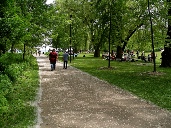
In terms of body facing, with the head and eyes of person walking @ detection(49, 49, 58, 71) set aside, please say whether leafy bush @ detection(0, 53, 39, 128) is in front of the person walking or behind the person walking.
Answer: behind

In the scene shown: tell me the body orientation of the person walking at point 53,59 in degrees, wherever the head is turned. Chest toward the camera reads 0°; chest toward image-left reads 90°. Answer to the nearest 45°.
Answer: approximately 180°
